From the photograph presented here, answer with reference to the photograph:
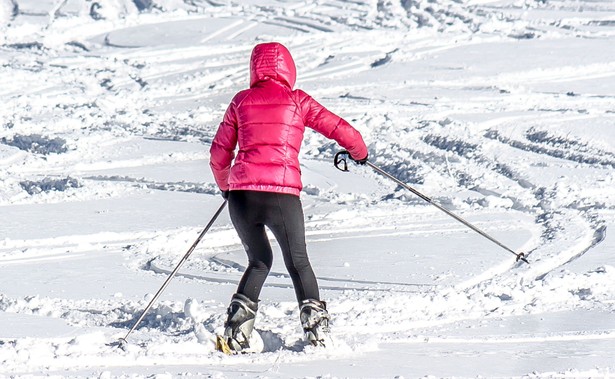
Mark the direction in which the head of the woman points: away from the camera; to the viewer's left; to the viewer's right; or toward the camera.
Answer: away from the camera

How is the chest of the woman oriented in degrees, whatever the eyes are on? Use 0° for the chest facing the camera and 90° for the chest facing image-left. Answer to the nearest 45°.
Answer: approximately 180°
